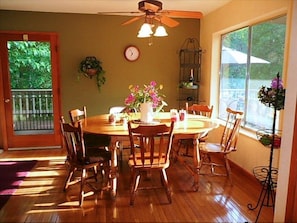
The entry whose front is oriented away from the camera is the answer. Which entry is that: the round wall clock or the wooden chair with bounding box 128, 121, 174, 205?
the wooden chair

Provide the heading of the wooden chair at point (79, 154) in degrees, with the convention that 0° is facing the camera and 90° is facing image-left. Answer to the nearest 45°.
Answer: approximately 225°

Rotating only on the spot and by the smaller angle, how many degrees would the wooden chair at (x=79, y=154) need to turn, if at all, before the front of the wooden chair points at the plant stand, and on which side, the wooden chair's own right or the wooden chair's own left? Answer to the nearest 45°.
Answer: approximately 45° to the wooden chair's own right

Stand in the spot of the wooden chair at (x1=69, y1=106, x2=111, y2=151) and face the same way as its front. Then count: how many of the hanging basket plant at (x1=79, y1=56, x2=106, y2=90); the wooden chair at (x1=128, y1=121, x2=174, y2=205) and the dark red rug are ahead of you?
1

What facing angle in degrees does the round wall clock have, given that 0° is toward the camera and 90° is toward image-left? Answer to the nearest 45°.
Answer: approximately 0°

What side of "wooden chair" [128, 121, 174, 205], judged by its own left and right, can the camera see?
back

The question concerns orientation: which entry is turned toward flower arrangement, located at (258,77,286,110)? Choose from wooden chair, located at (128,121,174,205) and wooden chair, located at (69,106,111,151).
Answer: wooden chair, located at (69,106,111,151)

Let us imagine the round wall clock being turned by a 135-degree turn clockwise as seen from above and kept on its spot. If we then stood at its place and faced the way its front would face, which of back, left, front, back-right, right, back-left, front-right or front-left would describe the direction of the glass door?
front-left

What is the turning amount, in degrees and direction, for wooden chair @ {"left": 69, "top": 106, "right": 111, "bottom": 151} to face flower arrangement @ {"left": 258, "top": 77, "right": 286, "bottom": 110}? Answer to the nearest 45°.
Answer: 0° — it already faces it

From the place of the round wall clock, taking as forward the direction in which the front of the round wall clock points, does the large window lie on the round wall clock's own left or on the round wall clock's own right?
on the round wall clock's own left

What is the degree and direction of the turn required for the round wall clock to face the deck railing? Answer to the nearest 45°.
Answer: approximately 90° to its right

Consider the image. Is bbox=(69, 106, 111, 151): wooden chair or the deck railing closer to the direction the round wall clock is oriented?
the wooden chair
